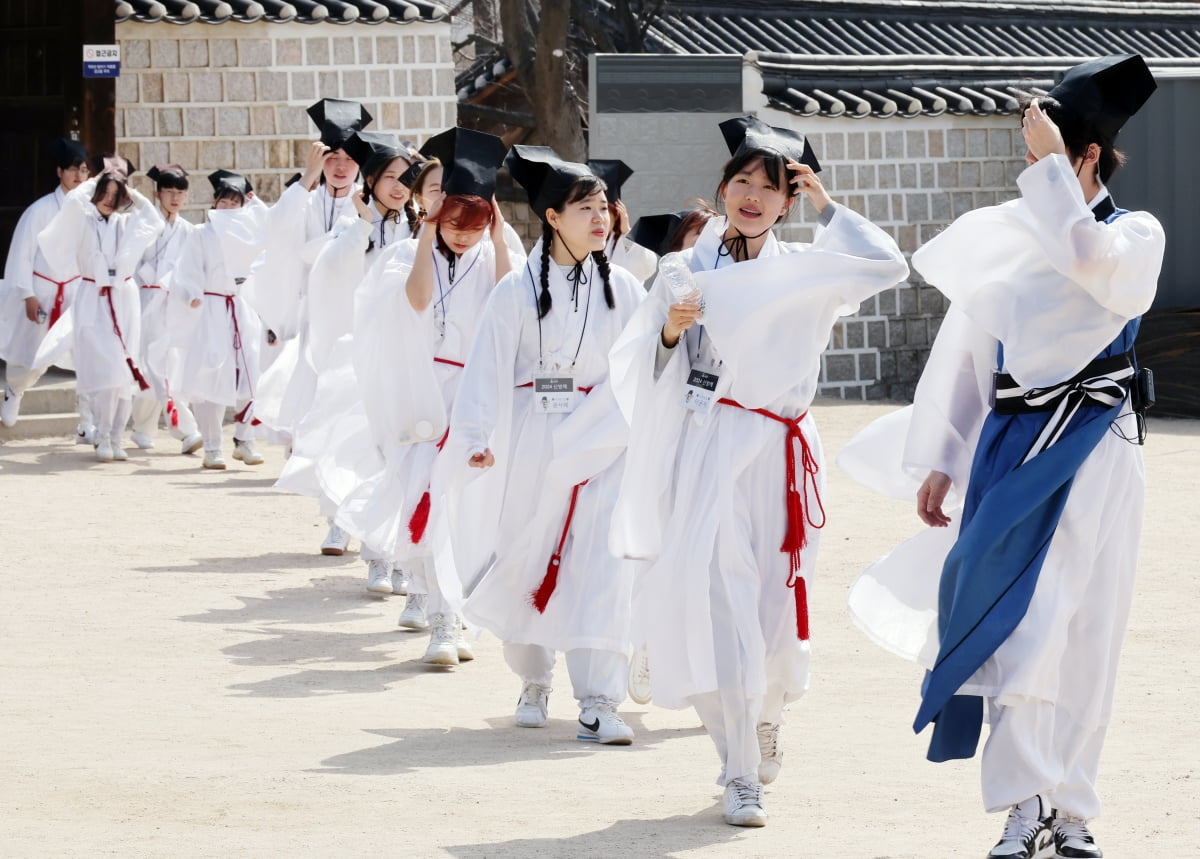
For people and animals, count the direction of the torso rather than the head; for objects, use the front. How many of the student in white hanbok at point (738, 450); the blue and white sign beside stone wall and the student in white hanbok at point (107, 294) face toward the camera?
3

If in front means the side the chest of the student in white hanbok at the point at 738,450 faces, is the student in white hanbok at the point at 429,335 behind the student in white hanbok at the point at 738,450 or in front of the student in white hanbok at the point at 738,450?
behind

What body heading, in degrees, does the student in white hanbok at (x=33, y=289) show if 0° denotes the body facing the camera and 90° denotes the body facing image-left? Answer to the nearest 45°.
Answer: approximately 315°

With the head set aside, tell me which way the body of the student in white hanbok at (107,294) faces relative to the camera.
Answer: toward the camera

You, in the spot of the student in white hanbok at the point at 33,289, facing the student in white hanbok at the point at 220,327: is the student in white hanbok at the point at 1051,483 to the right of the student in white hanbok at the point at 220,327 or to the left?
right

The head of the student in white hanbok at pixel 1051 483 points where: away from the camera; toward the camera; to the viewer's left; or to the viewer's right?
to the viewer's left

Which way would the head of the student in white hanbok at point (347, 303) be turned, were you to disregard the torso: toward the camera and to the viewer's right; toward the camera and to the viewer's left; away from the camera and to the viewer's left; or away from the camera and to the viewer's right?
toward the camera and to the viewer's right

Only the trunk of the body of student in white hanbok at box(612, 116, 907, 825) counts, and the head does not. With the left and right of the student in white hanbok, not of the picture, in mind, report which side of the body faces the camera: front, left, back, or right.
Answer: front

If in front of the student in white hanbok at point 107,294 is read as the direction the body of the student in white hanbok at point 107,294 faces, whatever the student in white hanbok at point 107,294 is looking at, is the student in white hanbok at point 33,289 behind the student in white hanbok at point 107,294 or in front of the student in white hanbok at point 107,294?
behind

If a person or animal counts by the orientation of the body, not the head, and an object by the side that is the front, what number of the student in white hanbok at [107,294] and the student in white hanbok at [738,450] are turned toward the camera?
2

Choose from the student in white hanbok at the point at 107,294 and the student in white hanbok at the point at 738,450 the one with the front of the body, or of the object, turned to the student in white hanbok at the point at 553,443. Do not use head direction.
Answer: the student in white hanbok at the point at 107,294

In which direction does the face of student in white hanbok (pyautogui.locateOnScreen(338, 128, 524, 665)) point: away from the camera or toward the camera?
toward the camera

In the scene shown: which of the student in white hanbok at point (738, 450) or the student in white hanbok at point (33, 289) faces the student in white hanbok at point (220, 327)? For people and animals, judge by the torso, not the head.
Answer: the student in white hanbok at point (33, 289)

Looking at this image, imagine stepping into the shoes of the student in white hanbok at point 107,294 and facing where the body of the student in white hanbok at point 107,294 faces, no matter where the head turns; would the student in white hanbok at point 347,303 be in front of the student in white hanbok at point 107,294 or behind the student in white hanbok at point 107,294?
in front

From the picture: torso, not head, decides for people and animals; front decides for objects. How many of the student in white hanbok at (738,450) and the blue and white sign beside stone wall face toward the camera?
2
